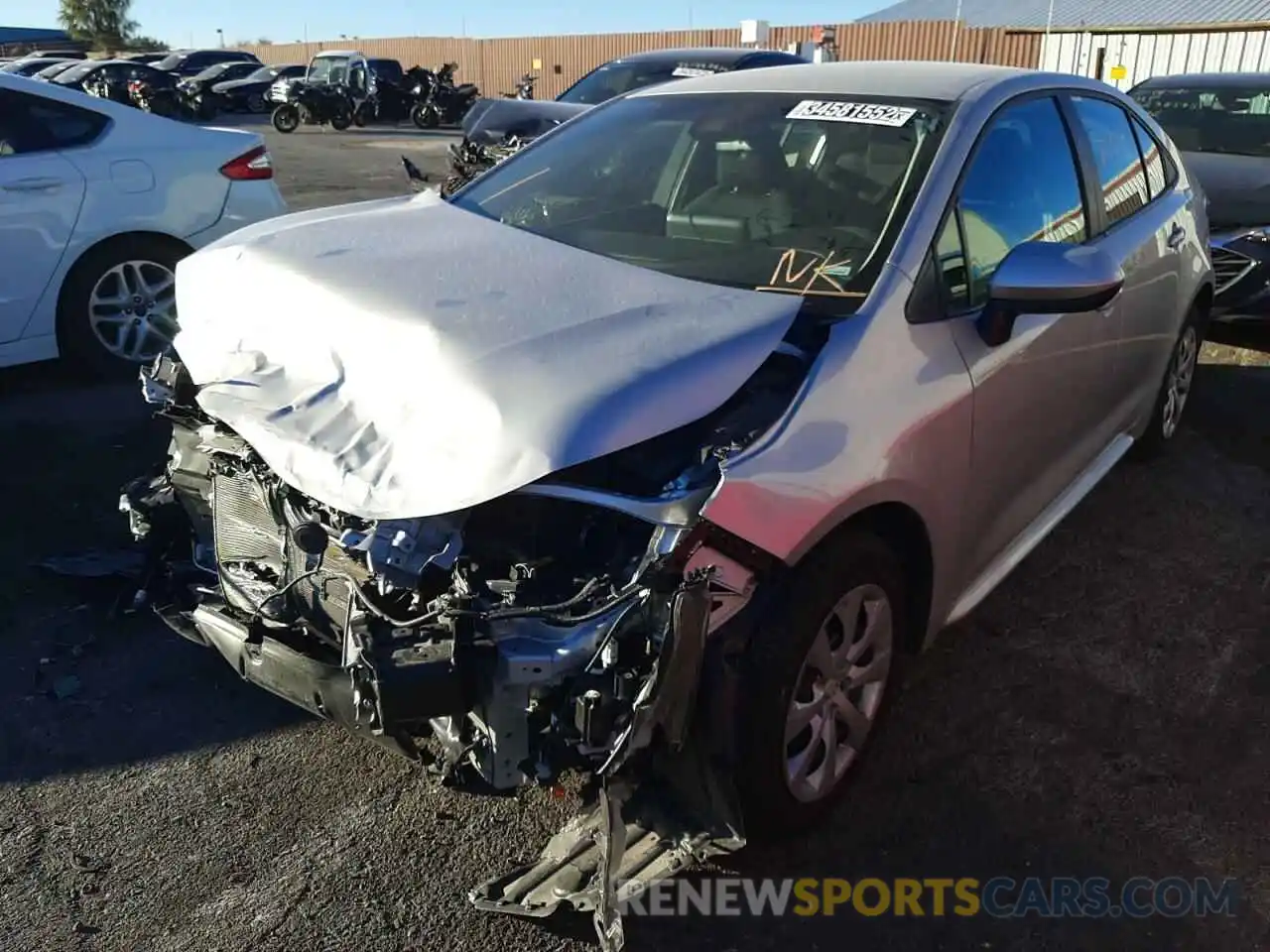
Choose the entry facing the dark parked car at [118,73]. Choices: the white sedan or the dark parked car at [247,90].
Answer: the dark parked car at [247,90]

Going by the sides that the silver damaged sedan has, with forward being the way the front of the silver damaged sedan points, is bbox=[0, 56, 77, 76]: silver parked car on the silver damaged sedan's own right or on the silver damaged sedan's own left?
on the silver damaged sedan's own right

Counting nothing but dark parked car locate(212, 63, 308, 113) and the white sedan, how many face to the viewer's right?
0

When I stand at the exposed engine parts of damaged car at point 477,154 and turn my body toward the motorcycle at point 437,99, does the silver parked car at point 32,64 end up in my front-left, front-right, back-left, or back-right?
front-left

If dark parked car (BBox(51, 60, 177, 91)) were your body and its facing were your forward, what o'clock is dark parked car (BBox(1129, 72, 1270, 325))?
dark parked car (BBox(1129, 72, 1270, 325)) is roughly at 10 o'clock from dark parked car (BBox(51, 60, 177, 91)).

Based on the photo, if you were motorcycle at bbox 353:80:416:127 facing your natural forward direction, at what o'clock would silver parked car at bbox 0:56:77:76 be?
The silver parked car is roughly at 2 o'clock from the motorcycle.

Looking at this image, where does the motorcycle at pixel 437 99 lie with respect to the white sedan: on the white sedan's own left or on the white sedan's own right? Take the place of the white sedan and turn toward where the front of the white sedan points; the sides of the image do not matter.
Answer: on the white sedan's own right

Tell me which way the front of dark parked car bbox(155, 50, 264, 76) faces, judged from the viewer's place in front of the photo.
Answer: facing the viewer and to the left of the viewer

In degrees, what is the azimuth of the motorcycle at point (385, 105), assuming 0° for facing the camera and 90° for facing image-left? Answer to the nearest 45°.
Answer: approximately 45°

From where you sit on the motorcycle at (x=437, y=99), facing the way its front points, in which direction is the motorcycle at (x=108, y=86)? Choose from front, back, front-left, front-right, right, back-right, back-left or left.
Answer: front-right

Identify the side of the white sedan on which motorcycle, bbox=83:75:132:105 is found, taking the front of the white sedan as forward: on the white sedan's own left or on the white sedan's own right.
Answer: on the white sedan's own right

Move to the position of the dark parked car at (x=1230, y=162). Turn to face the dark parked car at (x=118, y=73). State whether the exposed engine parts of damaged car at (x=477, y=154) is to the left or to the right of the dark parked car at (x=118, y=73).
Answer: left
